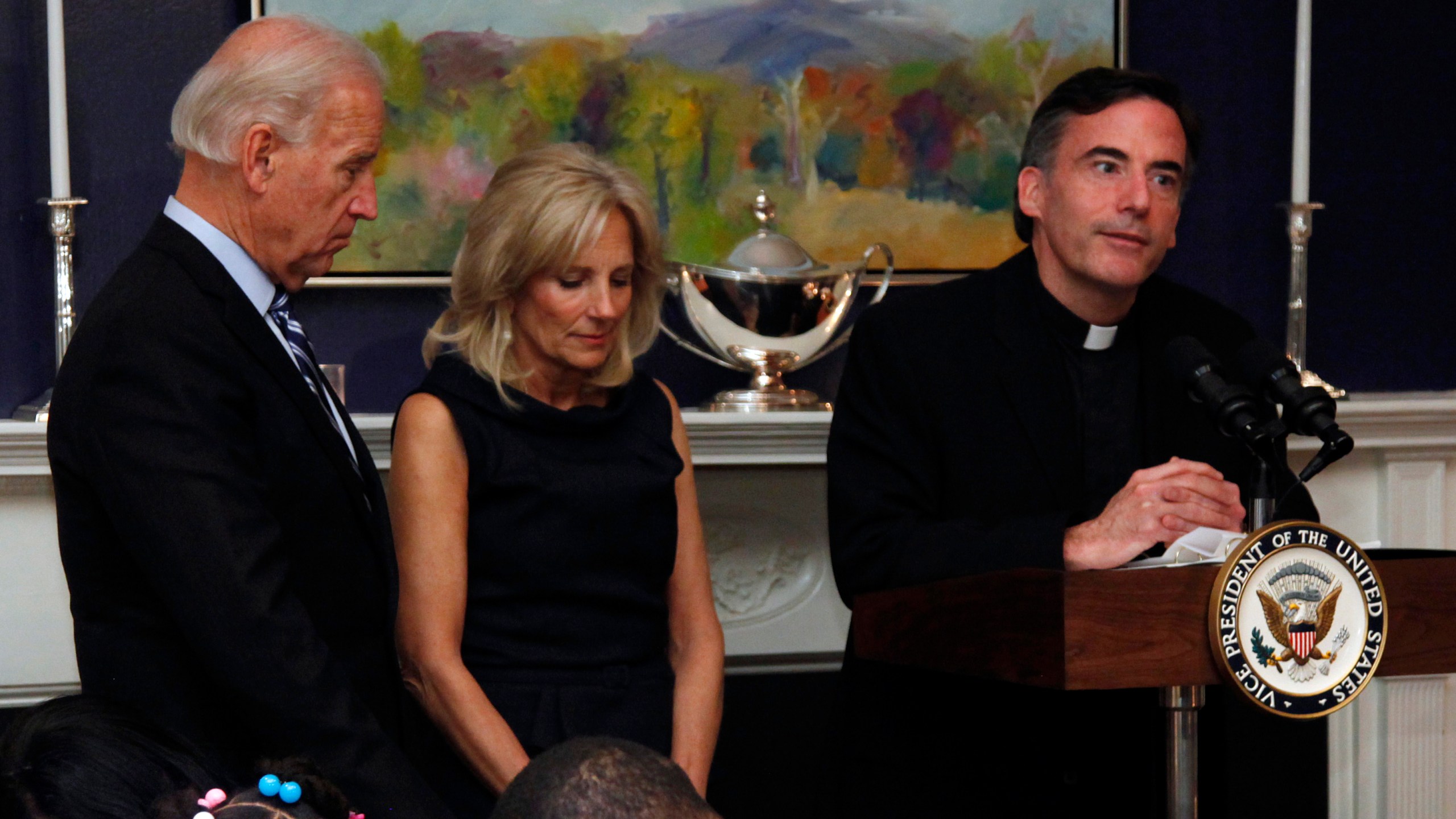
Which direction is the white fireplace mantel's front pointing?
toward the camera

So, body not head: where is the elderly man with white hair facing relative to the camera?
to the viewer's right

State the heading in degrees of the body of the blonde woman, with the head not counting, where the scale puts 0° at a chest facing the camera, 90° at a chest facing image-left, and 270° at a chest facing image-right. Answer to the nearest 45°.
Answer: approximately 315°

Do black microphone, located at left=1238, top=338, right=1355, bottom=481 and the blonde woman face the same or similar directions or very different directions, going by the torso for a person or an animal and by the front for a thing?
very different directions

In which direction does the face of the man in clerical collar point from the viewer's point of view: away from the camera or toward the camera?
toward the camera

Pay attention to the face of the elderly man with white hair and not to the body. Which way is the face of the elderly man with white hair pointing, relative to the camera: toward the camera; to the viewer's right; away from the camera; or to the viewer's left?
to the viewer's right

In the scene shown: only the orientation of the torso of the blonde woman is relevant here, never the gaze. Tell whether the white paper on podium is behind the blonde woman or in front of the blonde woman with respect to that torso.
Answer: in front

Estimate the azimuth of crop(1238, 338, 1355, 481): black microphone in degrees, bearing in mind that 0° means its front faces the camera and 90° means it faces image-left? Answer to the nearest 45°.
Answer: approximately 135°

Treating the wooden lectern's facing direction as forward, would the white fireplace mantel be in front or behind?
behind

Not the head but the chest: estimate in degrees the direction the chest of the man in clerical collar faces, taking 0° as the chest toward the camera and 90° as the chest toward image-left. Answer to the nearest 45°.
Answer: approximately 315°

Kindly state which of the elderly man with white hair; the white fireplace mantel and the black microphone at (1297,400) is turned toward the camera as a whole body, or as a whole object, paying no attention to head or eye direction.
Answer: the white fireplace mantel

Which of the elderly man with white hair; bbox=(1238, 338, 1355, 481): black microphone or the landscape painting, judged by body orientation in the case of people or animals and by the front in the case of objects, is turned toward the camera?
the landscape painting

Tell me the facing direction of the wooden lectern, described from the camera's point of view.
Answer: facing the viewer
